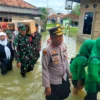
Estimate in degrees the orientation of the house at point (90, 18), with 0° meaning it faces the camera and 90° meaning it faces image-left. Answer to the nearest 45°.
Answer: approximately 45°

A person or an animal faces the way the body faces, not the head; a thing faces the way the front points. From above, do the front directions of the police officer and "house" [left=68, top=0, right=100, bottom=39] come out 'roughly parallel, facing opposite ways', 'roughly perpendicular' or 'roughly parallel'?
roughly perpendicular

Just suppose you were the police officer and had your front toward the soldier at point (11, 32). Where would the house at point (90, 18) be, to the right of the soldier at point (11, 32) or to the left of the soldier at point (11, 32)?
right

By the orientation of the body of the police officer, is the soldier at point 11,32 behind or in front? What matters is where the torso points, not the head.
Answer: behind

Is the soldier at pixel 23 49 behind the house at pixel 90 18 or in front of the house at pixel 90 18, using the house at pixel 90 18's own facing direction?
in front

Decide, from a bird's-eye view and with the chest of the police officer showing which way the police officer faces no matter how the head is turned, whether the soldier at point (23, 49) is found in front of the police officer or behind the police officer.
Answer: behind

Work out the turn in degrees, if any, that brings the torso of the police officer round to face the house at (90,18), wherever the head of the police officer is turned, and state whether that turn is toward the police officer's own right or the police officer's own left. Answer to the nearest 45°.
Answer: approximately 135° to the police officer's own left
